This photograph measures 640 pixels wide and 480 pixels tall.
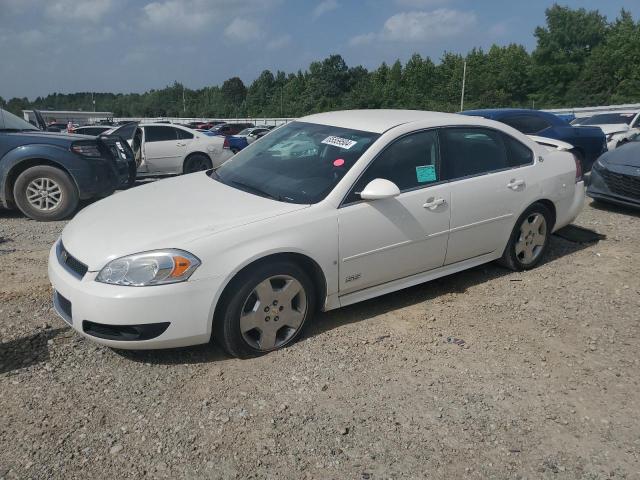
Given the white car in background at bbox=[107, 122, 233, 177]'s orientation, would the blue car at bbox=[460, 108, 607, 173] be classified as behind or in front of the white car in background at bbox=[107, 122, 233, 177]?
behind

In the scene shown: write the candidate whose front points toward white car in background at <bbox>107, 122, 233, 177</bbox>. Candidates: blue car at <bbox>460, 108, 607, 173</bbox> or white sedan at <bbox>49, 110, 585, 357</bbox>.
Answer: the blue car

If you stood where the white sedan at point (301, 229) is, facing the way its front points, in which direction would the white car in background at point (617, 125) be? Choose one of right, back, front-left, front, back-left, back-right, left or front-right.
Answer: back

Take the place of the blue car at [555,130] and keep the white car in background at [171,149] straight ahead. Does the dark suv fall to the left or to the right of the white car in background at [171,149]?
left

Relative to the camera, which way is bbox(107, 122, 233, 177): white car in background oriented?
to the viewer's left

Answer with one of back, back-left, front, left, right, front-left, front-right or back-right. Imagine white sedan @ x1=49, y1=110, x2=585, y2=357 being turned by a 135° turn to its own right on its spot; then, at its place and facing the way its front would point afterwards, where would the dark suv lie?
front-left

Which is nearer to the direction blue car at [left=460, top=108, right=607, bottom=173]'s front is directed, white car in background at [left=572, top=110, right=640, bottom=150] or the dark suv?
the dark suv

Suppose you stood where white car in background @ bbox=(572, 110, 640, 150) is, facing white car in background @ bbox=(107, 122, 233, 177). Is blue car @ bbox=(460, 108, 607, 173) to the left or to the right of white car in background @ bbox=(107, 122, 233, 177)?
left

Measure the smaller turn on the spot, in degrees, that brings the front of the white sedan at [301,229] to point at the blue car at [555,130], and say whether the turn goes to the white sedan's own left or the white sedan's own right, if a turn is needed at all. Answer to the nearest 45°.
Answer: approximately 180°

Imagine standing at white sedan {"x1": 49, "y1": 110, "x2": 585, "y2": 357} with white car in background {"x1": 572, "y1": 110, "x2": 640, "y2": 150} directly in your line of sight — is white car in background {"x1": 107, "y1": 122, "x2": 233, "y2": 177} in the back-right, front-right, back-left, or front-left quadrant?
front-left

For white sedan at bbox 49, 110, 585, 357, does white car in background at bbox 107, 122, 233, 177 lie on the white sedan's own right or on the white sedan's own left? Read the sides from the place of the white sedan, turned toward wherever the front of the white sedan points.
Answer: on the white sedan's own right

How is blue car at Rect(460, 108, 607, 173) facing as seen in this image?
to the viewer's left

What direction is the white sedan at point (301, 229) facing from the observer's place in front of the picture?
facing the viewer and to the left of the viewer
